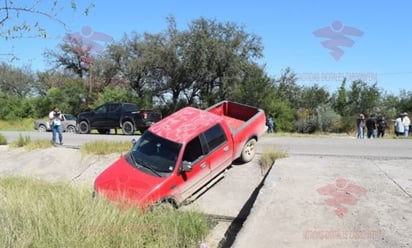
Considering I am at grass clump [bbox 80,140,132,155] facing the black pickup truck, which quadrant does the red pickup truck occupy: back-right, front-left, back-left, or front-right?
back-right

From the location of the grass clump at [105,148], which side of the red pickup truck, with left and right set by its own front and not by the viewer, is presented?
right

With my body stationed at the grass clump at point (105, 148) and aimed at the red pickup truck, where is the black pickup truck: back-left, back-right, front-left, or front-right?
back-left

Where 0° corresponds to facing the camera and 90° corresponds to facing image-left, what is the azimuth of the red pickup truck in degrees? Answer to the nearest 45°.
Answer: approximately 45°

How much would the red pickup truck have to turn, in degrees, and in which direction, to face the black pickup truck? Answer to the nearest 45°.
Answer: approximately 135° to its right
